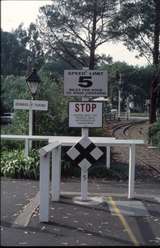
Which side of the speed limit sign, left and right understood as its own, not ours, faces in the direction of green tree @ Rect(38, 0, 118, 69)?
back

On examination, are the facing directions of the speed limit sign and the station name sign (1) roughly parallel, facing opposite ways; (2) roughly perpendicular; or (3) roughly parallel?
roughly parallel

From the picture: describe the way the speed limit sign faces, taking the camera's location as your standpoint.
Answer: facing the viewer

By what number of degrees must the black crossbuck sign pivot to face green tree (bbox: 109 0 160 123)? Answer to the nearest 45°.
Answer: approximately 180°

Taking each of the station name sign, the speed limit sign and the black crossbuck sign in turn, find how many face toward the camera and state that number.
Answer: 3

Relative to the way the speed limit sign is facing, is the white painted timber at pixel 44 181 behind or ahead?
ahead

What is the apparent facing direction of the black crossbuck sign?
toward the camera

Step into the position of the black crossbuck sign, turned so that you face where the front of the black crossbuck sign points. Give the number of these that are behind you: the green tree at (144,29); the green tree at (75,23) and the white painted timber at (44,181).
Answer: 2

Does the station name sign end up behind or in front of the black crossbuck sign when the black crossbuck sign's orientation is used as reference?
behind

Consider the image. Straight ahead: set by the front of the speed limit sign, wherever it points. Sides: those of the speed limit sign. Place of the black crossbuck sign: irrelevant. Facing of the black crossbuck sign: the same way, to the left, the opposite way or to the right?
the same way

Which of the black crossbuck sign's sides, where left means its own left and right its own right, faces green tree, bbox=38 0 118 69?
back

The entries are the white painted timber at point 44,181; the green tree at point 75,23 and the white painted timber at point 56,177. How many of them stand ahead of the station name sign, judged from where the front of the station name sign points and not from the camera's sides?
2

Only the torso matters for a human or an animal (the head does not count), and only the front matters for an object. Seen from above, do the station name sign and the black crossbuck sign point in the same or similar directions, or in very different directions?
same or similar directions
